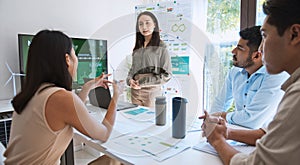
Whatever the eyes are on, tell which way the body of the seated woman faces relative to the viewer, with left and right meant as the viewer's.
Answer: facing away from the viewer and to the right of the viewer

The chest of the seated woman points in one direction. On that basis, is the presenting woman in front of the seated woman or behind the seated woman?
in front

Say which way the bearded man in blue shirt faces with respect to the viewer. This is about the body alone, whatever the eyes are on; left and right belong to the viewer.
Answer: facing the viewer and to the left of the viewer

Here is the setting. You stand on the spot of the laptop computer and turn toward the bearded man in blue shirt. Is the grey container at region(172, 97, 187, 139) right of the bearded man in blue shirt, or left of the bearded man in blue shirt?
right

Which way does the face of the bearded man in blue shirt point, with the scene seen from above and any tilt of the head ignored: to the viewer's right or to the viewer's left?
to the viewer's left

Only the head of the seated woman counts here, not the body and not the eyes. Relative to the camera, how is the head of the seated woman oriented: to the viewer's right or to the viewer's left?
to the viewer's right

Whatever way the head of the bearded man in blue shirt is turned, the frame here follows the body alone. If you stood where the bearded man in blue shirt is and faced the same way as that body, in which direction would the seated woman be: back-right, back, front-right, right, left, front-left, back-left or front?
front

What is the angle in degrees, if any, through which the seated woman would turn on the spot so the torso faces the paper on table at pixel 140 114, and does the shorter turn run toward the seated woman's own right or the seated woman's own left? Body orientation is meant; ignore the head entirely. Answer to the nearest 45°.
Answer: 0° — they already face it

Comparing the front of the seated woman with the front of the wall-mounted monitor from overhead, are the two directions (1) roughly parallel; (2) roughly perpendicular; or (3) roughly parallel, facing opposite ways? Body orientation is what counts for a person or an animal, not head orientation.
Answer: roughly perpendicular

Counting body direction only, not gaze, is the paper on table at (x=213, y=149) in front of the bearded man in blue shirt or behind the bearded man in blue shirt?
in front
